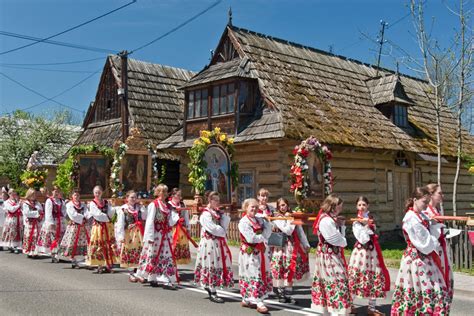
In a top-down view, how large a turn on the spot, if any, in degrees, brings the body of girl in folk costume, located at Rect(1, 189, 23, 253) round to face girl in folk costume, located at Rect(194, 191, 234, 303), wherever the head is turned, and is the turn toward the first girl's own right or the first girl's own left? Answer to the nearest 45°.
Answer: approximately 45° to the first girl's own right

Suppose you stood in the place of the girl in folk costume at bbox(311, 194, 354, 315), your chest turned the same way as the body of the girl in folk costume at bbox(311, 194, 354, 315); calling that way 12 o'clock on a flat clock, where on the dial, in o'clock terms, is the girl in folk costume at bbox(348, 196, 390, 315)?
the girl in folk costume at bbox(348, 196, 390, 315) is roughly at 10 o'clock from the girl in folk costume at bbox(311, 194, 354, 315).

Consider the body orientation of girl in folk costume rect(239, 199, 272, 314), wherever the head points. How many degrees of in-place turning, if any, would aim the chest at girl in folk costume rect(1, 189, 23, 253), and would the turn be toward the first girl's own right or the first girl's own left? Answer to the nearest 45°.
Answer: approximately 180°

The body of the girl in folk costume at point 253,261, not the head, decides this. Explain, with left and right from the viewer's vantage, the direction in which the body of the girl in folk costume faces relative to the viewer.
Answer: facing the viewer and to the right of the viewer

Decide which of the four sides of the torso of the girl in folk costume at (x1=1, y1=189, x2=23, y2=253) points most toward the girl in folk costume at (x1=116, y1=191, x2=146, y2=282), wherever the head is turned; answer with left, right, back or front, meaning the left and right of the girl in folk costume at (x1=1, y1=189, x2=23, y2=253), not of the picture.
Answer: front

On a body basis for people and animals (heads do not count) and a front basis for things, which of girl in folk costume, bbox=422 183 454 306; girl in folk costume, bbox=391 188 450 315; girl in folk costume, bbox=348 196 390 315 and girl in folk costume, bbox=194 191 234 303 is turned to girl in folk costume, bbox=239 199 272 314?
girl in folk costume, bbox=194 191 234 303

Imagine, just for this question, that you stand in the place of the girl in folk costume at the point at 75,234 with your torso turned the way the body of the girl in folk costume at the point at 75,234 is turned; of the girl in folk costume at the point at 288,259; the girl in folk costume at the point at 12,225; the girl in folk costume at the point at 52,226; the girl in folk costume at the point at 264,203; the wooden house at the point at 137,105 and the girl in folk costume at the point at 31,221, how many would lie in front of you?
2

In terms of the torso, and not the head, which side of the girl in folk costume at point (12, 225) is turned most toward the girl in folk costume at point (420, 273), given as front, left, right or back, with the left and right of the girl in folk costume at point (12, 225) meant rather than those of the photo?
front

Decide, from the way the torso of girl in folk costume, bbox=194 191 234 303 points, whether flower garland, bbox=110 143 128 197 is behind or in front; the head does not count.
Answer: behind
